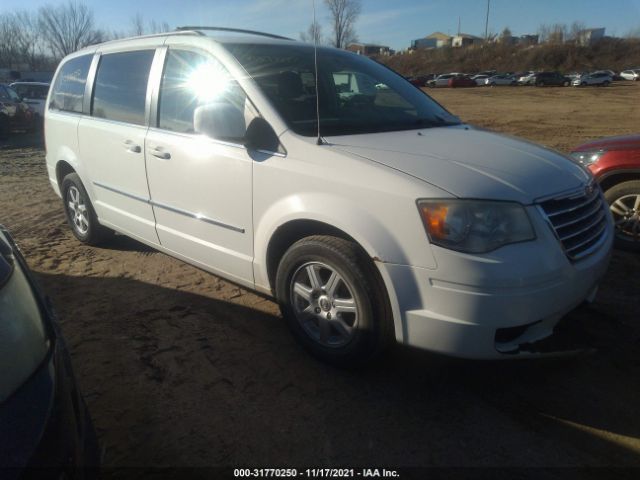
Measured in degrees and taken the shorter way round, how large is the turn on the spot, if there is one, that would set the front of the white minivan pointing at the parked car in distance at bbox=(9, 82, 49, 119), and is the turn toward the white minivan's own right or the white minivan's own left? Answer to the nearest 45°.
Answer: approximately 180°

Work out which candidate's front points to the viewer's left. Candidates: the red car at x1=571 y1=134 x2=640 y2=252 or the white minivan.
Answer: the red car

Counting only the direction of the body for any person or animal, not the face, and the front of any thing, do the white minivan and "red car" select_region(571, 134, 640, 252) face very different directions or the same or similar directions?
very different directions

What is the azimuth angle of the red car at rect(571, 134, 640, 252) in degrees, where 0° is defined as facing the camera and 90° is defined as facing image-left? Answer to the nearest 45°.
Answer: approximately 90°

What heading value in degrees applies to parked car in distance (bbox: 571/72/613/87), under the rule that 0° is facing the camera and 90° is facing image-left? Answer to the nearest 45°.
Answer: approximately 45°

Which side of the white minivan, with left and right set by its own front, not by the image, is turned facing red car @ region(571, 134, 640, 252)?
left

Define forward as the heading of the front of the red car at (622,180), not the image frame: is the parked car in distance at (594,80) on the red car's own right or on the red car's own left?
on the red car's own right

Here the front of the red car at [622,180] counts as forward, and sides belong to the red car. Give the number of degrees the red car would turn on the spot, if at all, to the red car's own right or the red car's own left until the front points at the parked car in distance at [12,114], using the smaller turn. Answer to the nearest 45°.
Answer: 0° — it already faces it

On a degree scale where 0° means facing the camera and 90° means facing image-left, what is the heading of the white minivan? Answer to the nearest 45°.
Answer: approximately 315°

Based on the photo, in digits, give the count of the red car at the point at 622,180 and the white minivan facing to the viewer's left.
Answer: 1

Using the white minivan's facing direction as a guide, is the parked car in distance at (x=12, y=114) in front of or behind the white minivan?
behind
